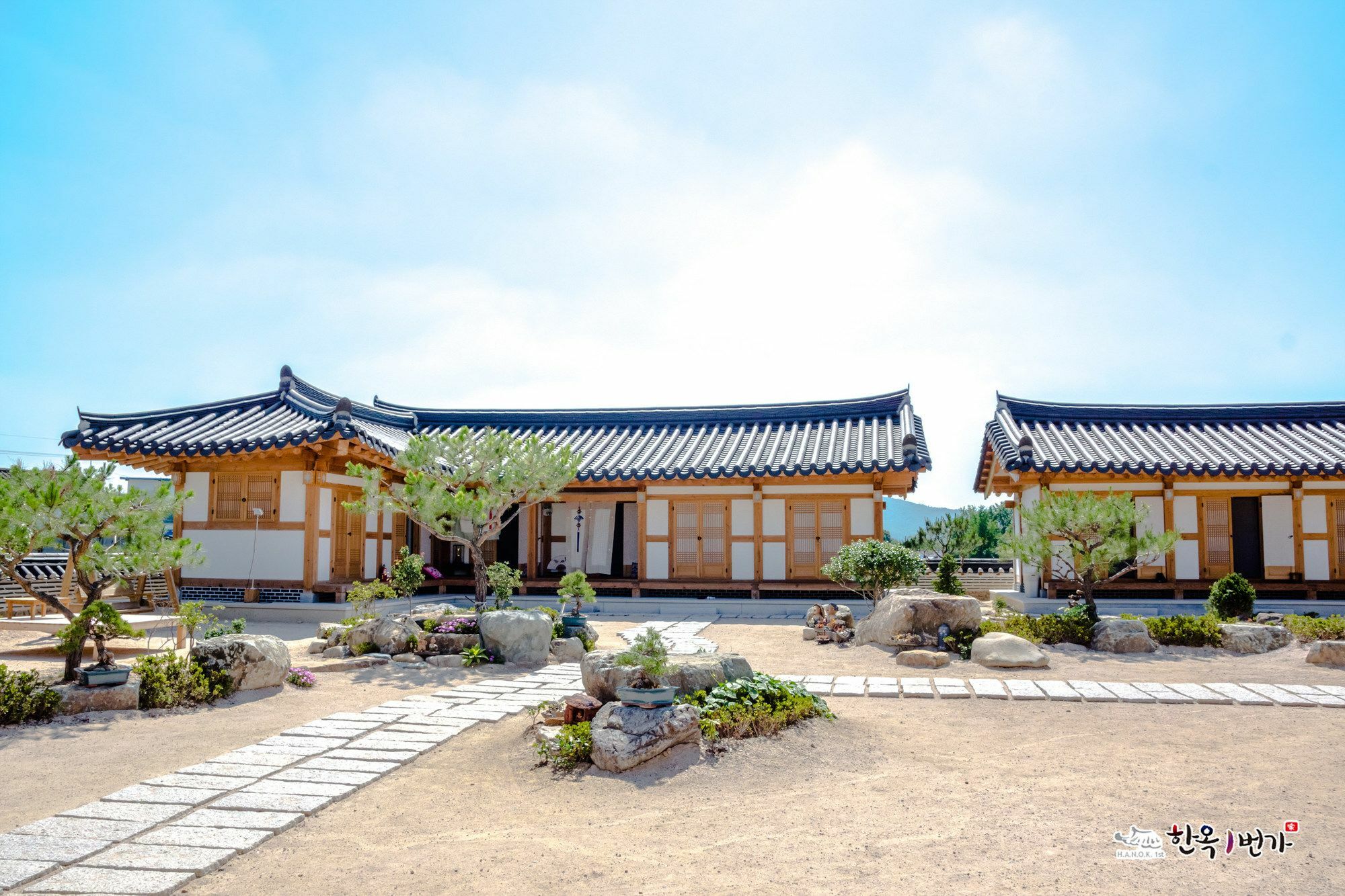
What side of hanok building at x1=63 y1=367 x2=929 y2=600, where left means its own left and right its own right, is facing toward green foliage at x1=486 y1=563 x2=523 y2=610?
front

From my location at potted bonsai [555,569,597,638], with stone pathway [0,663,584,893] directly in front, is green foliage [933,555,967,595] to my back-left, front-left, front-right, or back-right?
back-left

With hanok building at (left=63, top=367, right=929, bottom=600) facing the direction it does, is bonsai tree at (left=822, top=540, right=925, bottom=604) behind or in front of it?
in front

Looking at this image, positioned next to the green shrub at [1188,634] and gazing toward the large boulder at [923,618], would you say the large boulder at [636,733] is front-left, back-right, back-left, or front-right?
front-left

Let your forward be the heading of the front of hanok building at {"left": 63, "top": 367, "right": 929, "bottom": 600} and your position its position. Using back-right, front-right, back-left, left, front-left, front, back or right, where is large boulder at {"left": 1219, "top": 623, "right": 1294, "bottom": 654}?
front-left

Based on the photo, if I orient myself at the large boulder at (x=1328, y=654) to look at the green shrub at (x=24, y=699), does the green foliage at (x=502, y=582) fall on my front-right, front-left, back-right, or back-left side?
front-right

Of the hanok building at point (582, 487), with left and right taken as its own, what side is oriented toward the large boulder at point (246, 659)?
front

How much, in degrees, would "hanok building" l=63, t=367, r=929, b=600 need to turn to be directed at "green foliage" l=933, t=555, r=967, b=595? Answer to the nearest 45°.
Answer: approximately 45° to its left

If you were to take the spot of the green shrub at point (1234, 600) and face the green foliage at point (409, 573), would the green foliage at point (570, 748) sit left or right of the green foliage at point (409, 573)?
left

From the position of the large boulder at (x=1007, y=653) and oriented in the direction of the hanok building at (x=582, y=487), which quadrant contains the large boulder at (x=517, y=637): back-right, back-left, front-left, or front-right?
front-left

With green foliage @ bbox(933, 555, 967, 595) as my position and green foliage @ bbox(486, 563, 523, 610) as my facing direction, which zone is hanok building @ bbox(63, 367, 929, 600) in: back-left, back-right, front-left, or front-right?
front-right

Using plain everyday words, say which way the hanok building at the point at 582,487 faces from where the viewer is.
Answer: facing the viewer

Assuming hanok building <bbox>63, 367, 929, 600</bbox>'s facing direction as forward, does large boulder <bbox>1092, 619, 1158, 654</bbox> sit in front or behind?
in front

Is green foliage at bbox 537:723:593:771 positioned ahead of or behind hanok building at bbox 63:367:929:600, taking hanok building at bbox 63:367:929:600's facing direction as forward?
ahead

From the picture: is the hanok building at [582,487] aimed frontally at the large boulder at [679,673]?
yes

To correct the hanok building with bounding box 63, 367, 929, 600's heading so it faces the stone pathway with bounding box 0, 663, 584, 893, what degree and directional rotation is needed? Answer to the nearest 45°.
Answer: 0° — it already faces it

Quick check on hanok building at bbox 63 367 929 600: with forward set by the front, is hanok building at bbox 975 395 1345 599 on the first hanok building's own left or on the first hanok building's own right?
on the first hanok building's own left
